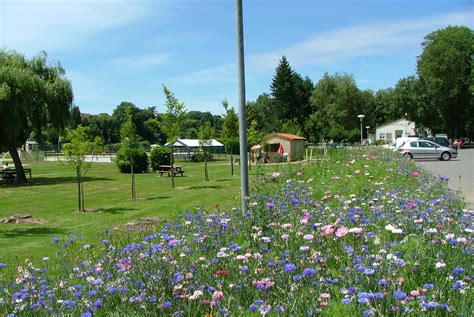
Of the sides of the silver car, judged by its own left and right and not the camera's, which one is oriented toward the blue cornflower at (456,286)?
right

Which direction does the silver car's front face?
to the viewer's right

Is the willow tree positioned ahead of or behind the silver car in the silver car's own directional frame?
behind

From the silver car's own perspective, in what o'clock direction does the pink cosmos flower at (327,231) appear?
The pink cosmos flower is roughly at 3 o'clock from the silver car.

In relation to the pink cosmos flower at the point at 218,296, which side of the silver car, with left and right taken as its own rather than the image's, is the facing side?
right

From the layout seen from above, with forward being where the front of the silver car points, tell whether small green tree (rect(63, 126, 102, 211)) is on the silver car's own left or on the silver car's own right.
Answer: on the silver car's own right

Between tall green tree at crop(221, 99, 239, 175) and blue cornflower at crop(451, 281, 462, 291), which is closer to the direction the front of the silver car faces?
the blue cornflower

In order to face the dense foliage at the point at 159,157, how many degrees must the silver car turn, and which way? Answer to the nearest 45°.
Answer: approximately 180°

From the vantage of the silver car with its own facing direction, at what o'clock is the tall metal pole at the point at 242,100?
The tall metal pole is roughly at 3 o'clock from the silver car.

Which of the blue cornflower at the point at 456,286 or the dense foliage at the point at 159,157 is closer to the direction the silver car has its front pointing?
the blue cornflower
